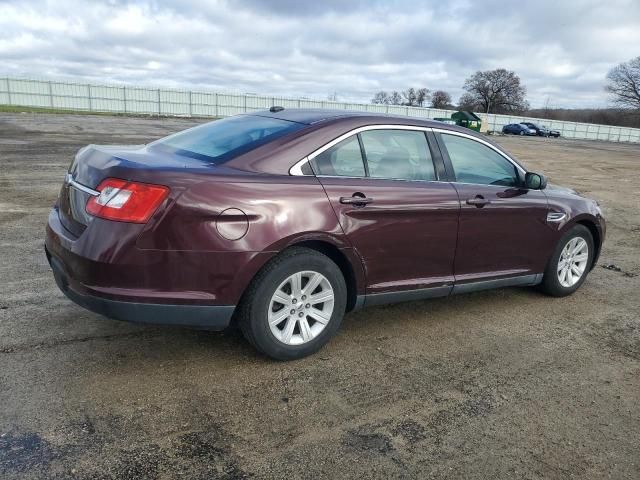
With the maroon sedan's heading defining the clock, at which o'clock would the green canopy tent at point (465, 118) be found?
The green canopy tent is roughly at 11 o'clock from the maroon sedan.

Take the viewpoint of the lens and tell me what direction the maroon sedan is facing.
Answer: facing away from the viewer and to the right of the viewer
